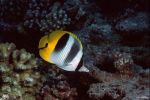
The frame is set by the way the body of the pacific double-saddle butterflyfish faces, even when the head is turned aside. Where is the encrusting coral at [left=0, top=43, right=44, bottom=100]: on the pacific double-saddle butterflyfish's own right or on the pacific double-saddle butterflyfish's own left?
on the pacific double-saddle butterflyfish's own left
